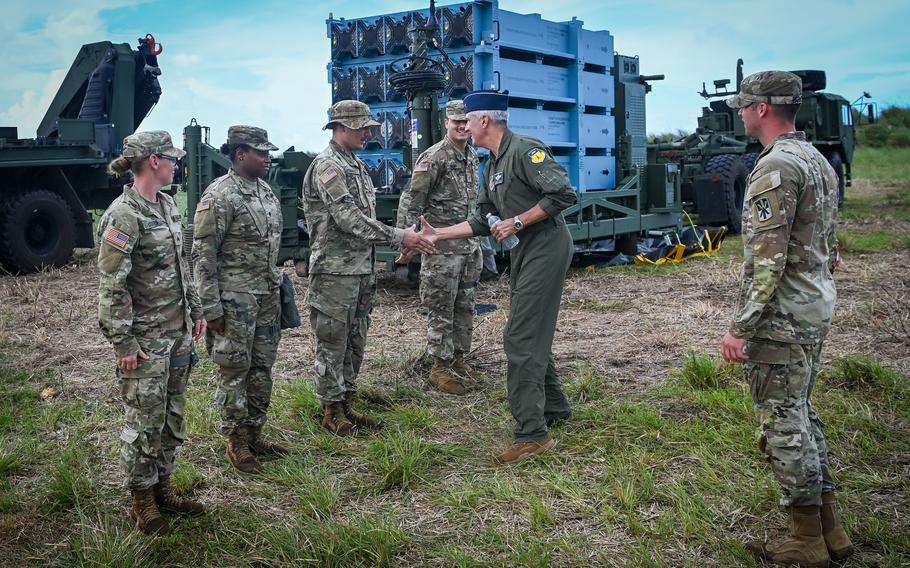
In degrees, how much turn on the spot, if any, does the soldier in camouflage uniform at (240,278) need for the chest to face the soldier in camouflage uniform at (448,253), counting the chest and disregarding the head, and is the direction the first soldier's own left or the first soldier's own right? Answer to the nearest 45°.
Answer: approximately 90° to the first soldier's own left

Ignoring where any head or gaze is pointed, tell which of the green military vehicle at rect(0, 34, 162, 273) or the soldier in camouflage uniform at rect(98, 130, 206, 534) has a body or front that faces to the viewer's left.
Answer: the green military vehicle

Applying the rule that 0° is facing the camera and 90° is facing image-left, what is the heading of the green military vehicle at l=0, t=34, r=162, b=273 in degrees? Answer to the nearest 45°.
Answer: approximately 90°

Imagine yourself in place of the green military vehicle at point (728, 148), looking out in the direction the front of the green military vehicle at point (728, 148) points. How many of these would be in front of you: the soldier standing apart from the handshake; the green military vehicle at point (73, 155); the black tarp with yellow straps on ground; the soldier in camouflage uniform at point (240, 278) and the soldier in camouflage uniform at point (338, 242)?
0

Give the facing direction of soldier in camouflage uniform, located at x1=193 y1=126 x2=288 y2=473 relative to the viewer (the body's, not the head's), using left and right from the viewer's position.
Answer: facing the viewer and to the right of the viewer

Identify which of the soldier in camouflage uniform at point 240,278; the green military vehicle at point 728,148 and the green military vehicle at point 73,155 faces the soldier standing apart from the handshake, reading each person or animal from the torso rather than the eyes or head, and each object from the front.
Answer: the soldier in camouflage uniform

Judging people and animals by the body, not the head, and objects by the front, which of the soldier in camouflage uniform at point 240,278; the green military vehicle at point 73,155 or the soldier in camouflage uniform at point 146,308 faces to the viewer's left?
the green military vehicle

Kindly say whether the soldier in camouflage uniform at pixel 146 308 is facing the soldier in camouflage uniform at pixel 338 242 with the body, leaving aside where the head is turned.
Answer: no

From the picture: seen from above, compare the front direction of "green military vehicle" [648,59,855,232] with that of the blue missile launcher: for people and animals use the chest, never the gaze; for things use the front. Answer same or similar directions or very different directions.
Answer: very different directions

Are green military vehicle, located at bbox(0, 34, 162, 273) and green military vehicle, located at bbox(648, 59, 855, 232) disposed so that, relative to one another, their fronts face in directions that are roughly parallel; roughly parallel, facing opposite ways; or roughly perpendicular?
roughly parallel, facing opposite ways

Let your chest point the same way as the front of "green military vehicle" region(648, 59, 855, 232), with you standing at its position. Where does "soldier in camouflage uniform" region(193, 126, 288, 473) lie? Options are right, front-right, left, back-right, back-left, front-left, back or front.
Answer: back-right

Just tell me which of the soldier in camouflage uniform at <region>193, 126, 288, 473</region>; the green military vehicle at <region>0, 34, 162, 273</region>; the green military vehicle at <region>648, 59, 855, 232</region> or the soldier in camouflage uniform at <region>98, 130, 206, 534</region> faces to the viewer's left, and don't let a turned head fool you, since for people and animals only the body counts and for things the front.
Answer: the green military vehicle at <region>0, 34, 162, 273</region>

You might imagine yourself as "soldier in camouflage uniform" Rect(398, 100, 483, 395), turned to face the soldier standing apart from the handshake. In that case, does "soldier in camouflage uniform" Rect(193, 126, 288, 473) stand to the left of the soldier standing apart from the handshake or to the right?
right

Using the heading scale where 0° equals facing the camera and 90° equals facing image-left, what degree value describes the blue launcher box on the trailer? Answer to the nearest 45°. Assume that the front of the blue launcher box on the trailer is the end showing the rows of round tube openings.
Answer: approximately 45°

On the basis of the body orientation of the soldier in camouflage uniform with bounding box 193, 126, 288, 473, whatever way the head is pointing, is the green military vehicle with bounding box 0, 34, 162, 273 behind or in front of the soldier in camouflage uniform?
behind

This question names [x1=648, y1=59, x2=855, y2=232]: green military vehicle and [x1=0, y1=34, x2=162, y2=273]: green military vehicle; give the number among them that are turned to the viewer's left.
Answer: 1

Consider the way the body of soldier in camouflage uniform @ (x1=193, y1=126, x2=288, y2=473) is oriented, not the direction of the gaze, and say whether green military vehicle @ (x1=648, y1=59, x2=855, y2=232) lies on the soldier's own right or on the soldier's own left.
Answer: on the soldier's own left

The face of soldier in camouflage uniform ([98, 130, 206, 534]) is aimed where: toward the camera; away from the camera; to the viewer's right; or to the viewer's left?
to the viewer's right

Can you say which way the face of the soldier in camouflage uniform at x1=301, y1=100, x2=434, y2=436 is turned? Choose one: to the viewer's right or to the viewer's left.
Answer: to the viewer's right
